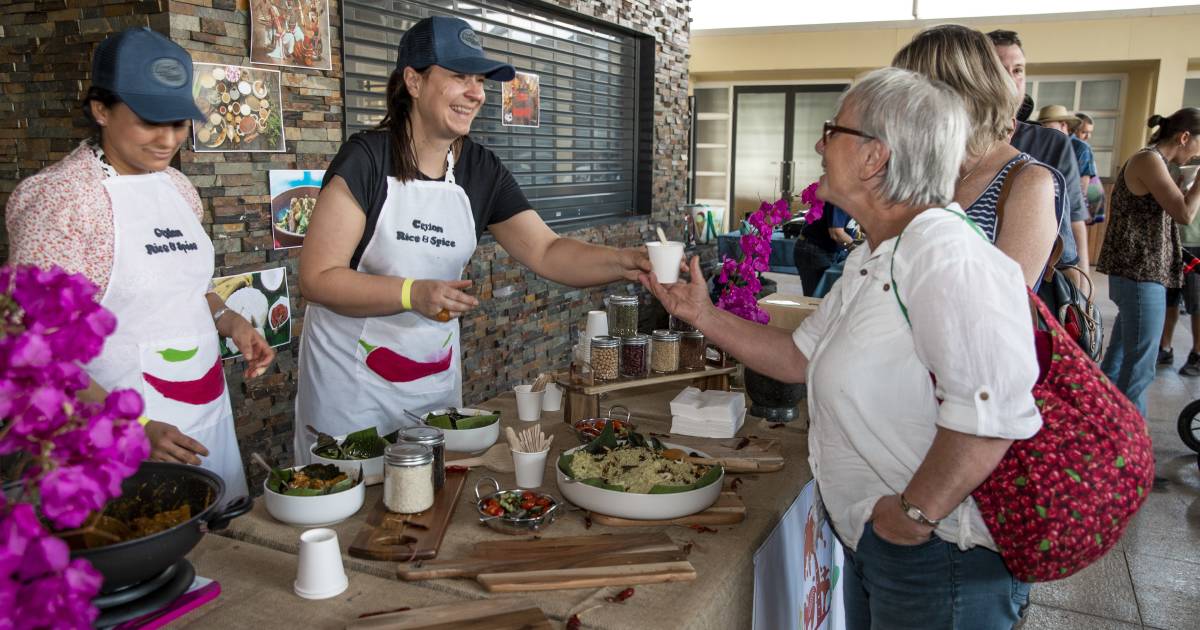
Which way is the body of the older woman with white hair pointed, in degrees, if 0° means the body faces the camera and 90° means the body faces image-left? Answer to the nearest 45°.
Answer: approximately 90°

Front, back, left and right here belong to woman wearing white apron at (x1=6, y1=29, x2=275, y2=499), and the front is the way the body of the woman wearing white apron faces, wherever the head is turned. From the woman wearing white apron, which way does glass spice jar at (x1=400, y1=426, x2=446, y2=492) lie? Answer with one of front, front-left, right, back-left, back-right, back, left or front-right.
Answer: front

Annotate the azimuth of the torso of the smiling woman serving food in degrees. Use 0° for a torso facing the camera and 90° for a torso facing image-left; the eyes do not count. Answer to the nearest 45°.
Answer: approximately 315°

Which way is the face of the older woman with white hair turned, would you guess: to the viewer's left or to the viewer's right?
to the viewer's left

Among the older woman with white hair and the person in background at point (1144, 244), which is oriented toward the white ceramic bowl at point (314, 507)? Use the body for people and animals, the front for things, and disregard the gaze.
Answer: the older woman with white hair

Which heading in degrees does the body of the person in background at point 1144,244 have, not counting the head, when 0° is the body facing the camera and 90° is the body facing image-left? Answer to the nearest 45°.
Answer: approximately 270°

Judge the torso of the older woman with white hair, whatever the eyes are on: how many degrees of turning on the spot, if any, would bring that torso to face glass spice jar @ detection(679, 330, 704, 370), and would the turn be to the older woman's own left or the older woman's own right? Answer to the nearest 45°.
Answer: approximately 45° to the older woman's own right

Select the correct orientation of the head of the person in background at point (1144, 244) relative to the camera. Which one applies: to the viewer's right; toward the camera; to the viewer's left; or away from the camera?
to the viewer's right

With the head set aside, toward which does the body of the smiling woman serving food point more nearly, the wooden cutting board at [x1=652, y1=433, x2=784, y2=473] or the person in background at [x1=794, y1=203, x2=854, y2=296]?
the wooden cutting board

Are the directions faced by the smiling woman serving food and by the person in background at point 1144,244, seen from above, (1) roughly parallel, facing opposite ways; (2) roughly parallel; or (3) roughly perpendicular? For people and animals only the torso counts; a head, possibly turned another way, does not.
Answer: roughly parallel

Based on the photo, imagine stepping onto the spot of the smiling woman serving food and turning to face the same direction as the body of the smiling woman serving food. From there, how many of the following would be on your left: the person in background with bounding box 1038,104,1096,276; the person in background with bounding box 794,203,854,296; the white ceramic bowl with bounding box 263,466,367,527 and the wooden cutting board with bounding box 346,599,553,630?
2

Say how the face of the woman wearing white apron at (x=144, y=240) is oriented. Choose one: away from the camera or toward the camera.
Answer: toward the camera
